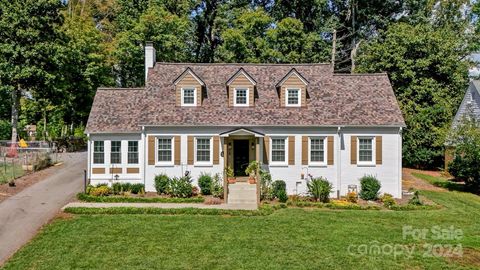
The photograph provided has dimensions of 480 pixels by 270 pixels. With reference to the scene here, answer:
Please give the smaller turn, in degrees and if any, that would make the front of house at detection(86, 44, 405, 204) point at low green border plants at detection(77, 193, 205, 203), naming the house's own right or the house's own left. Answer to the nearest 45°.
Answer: approximately 45° to the house's own right

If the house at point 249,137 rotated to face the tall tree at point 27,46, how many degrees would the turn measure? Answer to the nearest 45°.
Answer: approximately 135° to its right

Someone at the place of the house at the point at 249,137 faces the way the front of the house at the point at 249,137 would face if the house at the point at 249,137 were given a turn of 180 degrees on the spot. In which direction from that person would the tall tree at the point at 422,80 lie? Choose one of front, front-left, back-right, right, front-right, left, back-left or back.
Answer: front-right

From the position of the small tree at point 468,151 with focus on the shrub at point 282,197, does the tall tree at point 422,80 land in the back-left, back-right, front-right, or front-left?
back-right

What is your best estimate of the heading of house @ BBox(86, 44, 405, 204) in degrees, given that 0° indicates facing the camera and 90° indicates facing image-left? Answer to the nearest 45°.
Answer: approximately 0°

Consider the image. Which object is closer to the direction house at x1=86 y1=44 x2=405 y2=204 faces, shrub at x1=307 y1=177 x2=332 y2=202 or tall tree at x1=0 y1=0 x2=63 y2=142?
the shrub
